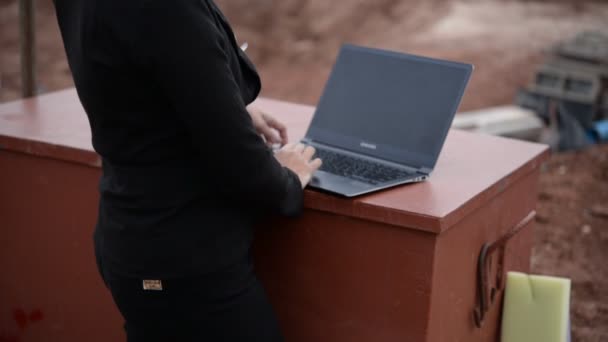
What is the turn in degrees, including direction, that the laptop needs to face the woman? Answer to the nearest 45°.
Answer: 0° — it already faces them

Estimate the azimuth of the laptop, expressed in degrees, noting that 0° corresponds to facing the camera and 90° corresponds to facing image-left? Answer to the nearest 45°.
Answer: approximately 45°

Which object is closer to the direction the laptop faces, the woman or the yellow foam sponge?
the woman

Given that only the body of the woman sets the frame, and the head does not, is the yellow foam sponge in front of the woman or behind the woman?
in front

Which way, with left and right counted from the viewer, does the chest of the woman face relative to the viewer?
facing away from the viewer and to the right of the viewer

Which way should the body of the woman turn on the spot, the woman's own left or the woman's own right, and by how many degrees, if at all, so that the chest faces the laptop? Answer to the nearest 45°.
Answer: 0° — they already face it

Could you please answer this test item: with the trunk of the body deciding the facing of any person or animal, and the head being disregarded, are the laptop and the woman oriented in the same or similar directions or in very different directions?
very different directions

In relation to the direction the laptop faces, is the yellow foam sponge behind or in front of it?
behind
